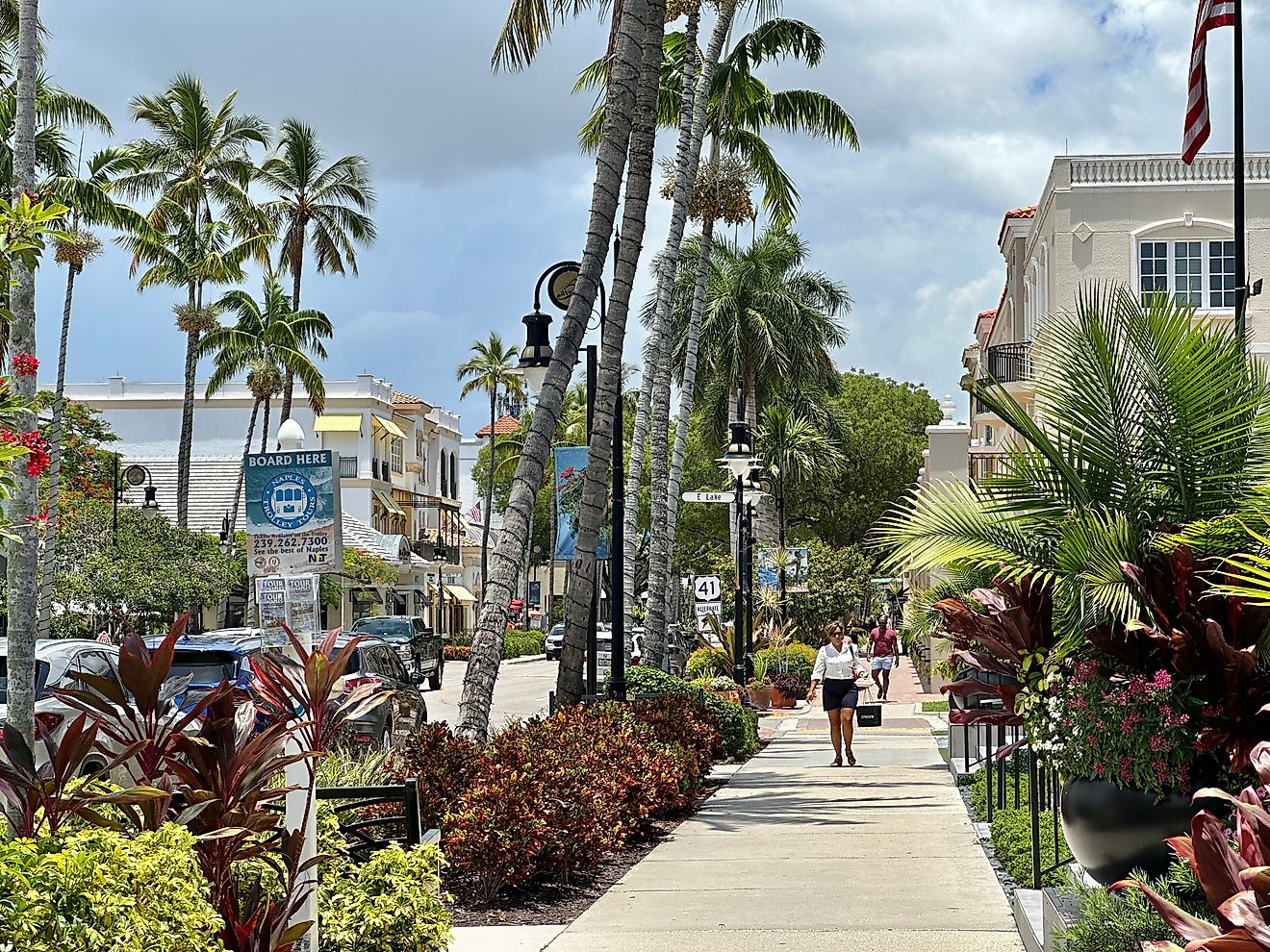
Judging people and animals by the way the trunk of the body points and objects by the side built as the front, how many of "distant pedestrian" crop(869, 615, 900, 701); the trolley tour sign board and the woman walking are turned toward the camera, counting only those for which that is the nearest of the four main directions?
3

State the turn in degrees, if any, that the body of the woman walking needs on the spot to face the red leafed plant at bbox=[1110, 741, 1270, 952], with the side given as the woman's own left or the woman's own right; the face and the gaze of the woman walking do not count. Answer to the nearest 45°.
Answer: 0° — they already face it

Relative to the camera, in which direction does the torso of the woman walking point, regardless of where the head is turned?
toward the camera

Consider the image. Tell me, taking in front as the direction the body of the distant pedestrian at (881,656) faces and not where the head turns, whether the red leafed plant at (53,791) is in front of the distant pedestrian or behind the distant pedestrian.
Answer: in front

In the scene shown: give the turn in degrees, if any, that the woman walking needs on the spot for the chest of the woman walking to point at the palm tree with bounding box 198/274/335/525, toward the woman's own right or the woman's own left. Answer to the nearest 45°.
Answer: approximately 135° to the woman's own right

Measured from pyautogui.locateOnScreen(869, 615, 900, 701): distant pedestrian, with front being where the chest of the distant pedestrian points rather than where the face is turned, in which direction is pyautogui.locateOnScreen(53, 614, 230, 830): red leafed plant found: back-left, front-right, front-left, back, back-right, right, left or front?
front

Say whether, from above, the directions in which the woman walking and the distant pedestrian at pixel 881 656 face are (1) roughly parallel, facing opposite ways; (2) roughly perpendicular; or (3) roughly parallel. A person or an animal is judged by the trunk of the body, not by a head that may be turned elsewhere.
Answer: roughly parallel

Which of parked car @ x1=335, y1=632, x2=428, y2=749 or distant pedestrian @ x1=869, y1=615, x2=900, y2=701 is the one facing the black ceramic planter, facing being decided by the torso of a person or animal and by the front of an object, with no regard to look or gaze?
the distant pedestrian

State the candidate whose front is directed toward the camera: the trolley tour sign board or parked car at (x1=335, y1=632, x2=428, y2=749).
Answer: the trolley tour sign board

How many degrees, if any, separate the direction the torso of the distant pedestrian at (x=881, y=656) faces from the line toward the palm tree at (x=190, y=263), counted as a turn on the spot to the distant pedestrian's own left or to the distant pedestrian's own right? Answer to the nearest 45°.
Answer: approximately 90° to the distant pedestrian's own right

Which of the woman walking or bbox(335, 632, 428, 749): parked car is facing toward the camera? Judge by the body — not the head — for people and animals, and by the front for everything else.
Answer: the woman walking

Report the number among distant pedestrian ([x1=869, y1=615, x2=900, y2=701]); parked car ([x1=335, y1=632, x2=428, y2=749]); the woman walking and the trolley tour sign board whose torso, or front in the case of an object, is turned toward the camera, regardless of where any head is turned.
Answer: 3

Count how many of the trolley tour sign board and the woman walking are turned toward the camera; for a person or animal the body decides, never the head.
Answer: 2

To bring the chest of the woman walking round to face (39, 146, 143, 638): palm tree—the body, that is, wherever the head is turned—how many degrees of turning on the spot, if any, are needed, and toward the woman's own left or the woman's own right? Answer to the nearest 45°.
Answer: approximately 135° to the woman's own right

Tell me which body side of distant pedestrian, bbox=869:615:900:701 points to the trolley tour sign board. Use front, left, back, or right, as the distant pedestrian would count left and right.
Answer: front

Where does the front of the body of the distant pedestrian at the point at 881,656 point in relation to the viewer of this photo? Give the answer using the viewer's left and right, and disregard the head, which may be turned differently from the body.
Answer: facing the viewer

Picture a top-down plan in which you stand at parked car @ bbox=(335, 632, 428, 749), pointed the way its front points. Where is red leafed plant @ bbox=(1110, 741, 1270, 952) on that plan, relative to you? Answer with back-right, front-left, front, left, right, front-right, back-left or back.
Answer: back-right
